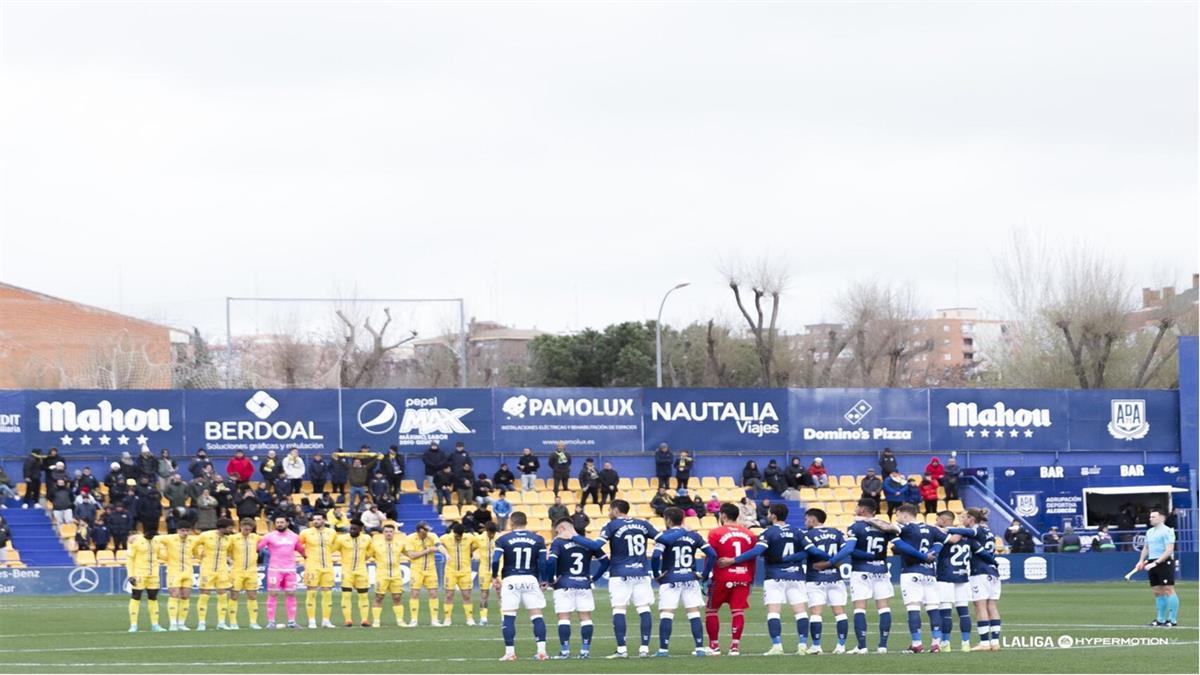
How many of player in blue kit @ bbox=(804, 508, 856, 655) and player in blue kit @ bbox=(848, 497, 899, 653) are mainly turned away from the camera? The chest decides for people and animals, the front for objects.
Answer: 2

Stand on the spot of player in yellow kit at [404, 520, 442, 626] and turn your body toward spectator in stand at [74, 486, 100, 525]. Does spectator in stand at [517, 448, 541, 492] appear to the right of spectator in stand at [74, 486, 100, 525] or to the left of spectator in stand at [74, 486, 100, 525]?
right

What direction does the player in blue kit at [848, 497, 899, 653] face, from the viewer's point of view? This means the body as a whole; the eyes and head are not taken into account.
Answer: away from the camera

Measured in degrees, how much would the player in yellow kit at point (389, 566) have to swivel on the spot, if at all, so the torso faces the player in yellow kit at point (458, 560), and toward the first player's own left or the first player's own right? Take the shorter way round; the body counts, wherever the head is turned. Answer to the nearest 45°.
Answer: approximately 90° to the first player's own left

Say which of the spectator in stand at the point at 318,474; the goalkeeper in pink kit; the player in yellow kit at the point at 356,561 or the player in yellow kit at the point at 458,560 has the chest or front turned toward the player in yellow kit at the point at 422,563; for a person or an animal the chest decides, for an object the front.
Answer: the spectator in stand

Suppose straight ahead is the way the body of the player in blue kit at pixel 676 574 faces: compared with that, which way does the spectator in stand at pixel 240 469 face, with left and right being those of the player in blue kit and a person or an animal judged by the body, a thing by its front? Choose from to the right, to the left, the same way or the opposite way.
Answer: the opposite way

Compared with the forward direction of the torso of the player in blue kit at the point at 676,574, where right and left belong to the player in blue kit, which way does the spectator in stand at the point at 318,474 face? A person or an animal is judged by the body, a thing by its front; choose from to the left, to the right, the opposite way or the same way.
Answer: the opposite way

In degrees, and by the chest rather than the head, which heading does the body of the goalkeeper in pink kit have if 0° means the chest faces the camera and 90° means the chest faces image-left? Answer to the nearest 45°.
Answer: approximately 0°

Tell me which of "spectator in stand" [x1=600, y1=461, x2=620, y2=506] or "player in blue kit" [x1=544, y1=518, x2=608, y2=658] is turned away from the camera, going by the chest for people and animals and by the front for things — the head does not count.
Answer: the player in blue kit
